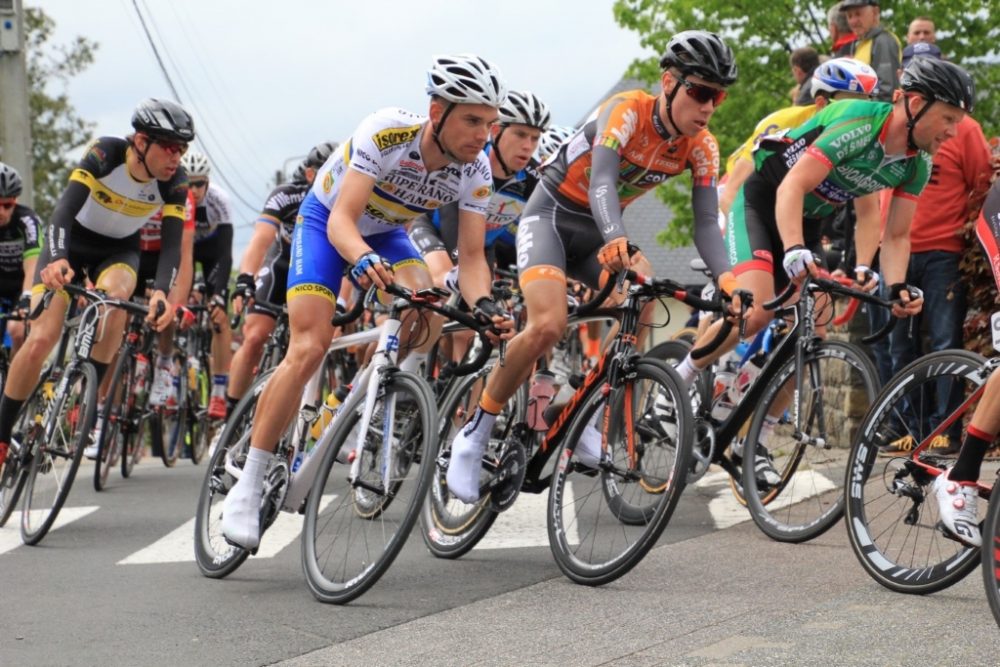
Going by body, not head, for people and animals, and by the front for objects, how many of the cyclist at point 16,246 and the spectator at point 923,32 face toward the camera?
2

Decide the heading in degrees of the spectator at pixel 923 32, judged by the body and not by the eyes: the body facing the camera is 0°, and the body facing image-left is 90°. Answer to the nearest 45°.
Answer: approximately 0°

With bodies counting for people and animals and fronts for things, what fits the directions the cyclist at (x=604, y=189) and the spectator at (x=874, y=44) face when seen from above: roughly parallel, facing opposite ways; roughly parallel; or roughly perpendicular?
roughly perpendicular

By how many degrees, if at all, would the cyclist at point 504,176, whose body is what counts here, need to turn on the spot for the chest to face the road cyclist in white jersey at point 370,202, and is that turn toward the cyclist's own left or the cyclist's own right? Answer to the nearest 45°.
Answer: approximately 45° to the cyclist's own right

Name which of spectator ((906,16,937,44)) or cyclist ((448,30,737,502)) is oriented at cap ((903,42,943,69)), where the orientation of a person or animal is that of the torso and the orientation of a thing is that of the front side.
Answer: spectator ((906,16,937,44))

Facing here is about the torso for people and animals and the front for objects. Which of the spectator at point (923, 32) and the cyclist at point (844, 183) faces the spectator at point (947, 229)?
the spectator at point (923, 32)

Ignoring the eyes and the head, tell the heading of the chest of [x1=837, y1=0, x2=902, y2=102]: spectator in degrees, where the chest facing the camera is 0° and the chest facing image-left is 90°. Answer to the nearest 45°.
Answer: approximately 45°
